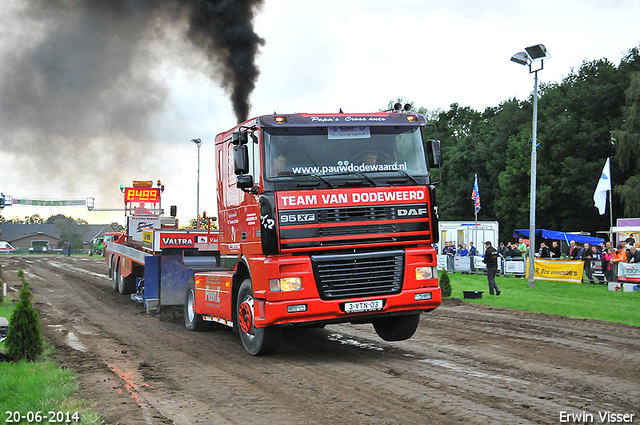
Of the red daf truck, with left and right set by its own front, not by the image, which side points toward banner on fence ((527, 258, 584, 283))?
left

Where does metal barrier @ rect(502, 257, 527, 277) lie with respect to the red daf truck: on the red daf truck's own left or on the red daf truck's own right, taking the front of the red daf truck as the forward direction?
on the red daf truck's own left

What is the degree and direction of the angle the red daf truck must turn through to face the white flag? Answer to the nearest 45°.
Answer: approximately 90° to its left

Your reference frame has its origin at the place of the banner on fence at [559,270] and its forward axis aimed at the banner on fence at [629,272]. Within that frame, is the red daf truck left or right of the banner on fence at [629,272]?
right

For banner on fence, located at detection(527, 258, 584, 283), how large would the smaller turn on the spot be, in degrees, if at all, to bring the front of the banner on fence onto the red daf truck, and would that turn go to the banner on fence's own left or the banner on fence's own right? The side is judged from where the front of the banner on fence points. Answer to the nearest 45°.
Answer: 0° — it already faces it

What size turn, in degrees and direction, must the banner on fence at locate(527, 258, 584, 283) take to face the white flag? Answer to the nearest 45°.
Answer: approximately 180°

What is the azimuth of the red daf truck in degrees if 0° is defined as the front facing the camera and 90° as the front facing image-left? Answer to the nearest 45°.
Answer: approximately 315°
